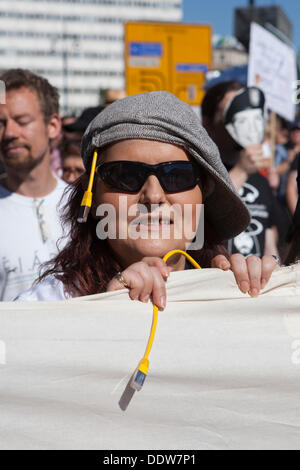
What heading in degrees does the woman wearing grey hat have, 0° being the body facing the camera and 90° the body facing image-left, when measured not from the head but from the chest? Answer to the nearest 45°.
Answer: approximately 0°

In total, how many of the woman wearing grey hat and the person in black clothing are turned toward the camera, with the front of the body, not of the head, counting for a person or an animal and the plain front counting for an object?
2

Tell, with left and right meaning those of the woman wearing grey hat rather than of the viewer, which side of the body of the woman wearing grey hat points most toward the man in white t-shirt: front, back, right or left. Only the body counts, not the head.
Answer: back

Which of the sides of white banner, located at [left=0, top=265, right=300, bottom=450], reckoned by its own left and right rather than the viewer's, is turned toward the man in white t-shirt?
back

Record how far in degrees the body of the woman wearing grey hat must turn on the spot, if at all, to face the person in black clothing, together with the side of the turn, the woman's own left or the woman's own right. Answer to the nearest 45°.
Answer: approximately 180°

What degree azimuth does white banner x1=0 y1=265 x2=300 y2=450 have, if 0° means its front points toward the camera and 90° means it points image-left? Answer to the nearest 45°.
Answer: approximately 0°

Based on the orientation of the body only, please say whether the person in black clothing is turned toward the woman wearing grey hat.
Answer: yes
